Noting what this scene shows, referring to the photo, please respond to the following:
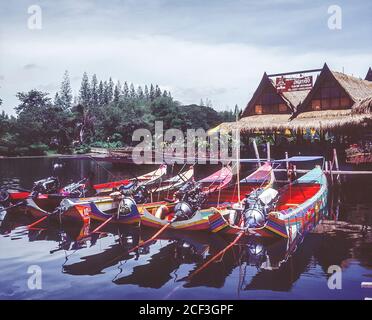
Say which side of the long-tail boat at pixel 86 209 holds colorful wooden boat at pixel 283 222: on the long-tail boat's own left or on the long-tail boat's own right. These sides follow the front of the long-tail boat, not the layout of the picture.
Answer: on the long-tail boat's own right

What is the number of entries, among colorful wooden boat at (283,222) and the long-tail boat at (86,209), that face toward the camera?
0

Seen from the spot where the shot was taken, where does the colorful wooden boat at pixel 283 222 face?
facing away from the viewer and to the right of the viewer

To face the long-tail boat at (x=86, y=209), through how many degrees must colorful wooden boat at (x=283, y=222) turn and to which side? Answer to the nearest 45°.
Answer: approximately 135° to its left

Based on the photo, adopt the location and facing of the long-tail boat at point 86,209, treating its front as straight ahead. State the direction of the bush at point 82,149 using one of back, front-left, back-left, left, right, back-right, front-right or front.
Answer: front-left

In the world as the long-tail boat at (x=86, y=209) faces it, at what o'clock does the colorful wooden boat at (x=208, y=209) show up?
The colorful wooden boat is roughly at 2 o'clock from the long-tail boat.

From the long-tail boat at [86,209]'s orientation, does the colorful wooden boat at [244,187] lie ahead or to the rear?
ahead

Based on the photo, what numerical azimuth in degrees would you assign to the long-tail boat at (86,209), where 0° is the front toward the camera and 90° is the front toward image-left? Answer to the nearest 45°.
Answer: approximately 225°

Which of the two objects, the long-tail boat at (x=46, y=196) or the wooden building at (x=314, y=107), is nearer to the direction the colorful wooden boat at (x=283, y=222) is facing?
the wooden building

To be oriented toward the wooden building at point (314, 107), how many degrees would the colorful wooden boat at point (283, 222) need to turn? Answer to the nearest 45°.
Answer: approximately 45° to its left

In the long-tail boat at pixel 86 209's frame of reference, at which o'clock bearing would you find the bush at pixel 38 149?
The bush is roughly at 10 o'clock from the long-tail boat.

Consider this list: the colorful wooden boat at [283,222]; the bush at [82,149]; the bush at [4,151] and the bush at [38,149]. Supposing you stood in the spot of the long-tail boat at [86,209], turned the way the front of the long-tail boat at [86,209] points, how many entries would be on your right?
1

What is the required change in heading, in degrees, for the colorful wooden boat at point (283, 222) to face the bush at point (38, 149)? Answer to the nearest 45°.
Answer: approximately 90° to its left
